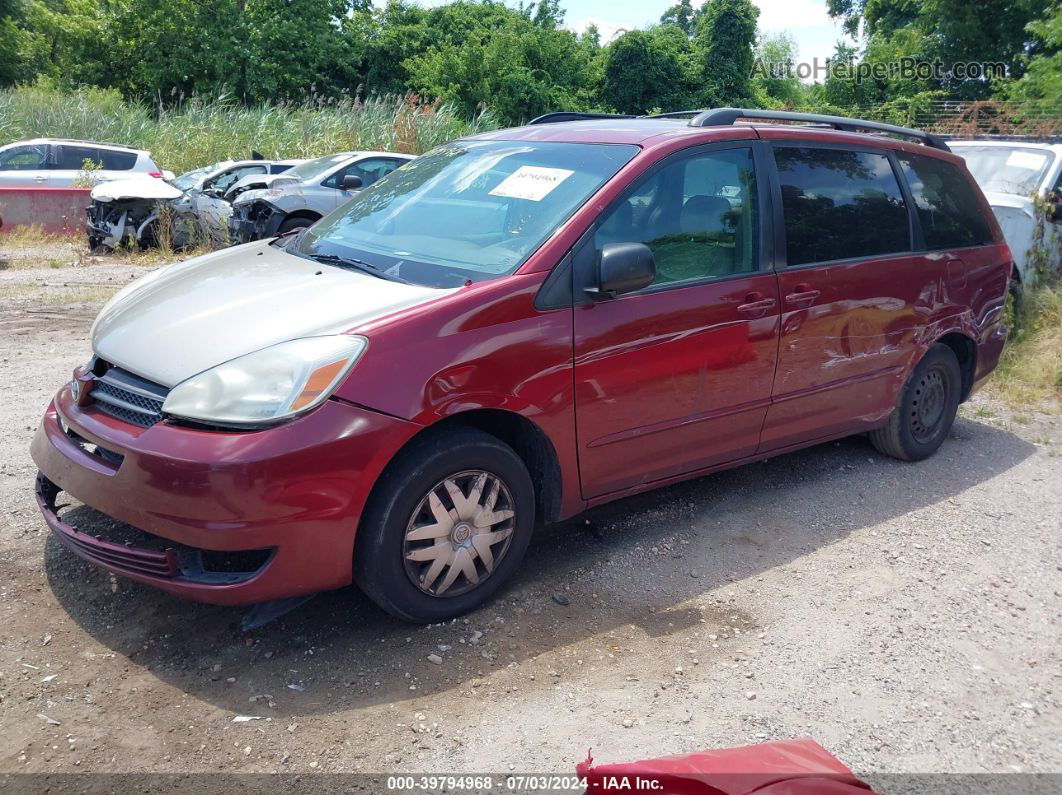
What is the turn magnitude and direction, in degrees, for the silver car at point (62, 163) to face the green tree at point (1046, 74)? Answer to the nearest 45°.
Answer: approximately 180°

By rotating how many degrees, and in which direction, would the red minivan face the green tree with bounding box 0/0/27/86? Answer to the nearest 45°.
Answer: approximately 90° to its right

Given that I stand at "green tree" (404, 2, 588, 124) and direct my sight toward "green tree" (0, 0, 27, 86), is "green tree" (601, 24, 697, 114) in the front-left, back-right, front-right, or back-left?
back-right

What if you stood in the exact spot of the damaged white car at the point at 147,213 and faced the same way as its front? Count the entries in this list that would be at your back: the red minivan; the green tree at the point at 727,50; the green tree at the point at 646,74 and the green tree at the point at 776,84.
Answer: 3

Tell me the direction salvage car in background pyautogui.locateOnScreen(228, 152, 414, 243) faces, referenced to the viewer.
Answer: facing the viewer and to the left of the viewer

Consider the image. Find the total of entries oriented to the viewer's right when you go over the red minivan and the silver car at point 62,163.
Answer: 0

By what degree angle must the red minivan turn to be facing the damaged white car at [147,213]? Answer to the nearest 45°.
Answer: approximately 90° to its right

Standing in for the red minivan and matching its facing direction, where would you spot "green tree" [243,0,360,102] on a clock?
The green tree is roughly at 4 o'clock from the red minivan.

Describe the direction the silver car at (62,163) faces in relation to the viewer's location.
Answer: facing to the left of the viewer

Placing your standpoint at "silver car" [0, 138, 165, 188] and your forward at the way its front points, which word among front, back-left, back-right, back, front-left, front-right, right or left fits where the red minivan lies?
left

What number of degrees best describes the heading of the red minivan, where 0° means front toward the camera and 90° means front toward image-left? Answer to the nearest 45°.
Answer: approximately 45°

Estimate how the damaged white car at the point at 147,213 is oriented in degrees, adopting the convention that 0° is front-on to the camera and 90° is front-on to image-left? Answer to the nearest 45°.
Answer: approximately 45°

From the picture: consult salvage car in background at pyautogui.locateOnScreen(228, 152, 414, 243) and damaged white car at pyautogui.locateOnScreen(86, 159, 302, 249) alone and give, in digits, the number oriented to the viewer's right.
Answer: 0
